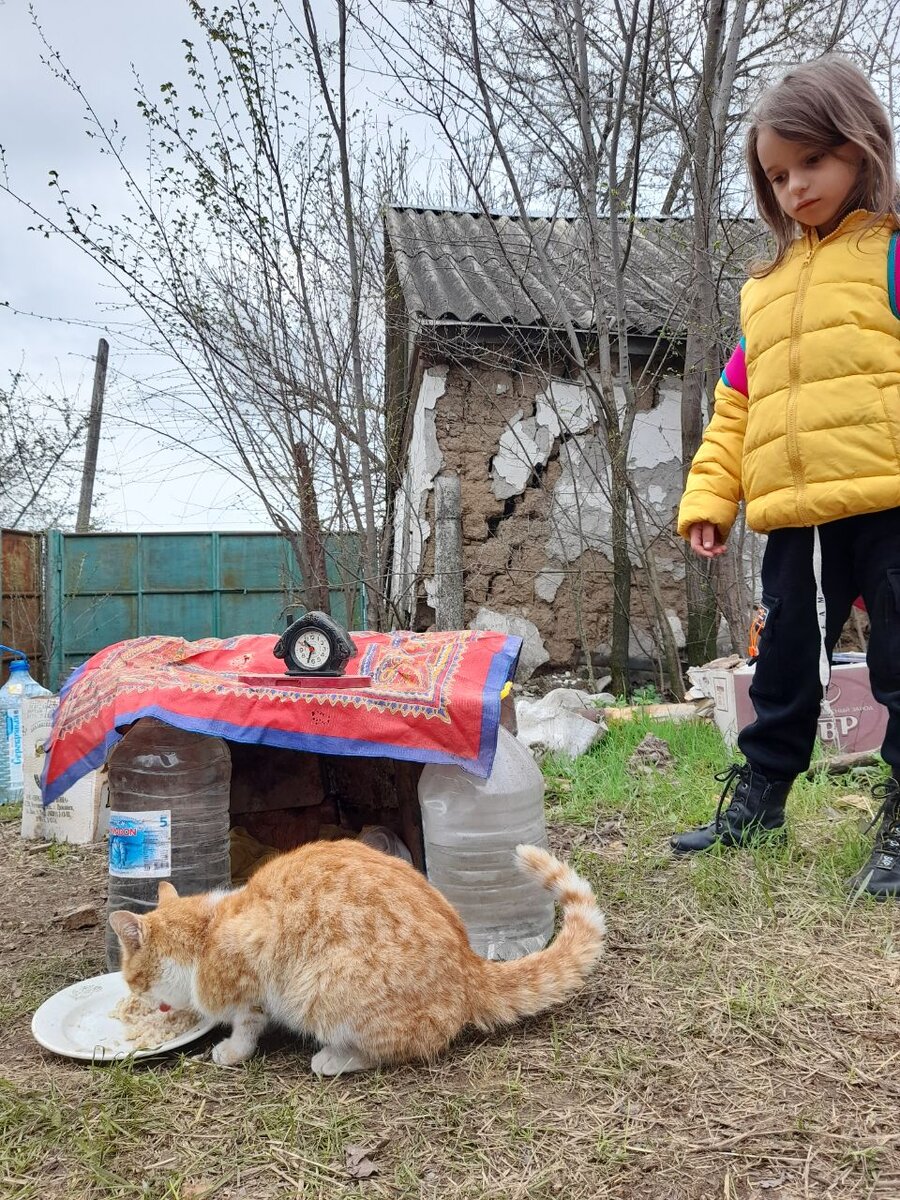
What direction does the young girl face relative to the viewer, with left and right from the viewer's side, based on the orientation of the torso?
facing the viewer and to the left of the viewer

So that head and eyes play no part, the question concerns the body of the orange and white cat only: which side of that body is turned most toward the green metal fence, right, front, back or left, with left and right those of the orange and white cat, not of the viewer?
right

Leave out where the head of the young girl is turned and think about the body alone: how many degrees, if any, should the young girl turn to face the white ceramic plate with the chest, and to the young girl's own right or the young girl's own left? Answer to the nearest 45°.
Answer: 0° — they already face it

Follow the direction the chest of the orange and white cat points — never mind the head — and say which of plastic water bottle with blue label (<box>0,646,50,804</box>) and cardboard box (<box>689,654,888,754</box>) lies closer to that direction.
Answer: the plastic water bottle with blue label

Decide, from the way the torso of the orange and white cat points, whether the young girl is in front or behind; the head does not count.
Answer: behind

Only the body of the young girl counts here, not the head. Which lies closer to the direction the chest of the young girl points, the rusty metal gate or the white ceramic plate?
the white ceramic plate

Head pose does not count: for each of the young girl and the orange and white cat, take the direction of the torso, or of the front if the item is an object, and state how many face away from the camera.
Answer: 0

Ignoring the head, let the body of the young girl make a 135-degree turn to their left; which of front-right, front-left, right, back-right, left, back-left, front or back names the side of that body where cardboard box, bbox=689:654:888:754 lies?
left

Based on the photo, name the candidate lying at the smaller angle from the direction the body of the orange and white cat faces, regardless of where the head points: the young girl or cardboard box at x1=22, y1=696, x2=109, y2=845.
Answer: the cardboard box

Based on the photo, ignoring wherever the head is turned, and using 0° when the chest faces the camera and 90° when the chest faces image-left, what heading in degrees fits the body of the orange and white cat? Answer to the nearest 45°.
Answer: approximately 90°

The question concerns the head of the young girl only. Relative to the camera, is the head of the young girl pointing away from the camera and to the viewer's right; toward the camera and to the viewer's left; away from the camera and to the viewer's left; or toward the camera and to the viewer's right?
toward the camera and to the viewer's left
